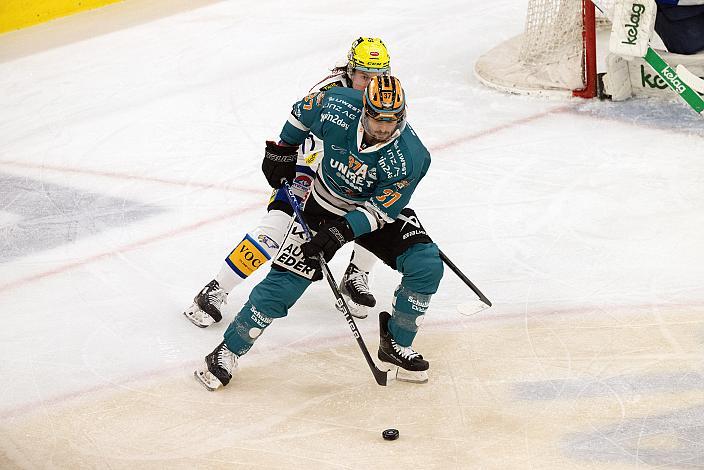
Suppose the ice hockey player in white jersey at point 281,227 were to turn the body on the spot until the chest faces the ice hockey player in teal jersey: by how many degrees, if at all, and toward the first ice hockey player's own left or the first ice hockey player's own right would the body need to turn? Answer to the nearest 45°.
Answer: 0° — they already face them

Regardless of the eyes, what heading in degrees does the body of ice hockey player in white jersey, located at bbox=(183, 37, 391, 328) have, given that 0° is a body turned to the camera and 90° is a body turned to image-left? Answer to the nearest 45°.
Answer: approximately 315°

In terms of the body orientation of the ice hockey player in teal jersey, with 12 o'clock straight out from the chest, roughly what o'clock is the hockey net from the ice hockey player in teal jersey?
The hockey net is roughly at 7 o'clock from the ice hockey player in teal jersey.

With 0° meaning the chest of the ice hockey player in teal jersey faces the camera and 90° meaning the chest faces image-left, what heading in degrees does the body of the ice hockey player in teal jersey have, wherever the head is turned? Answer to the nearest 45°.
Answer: approximately 0°
